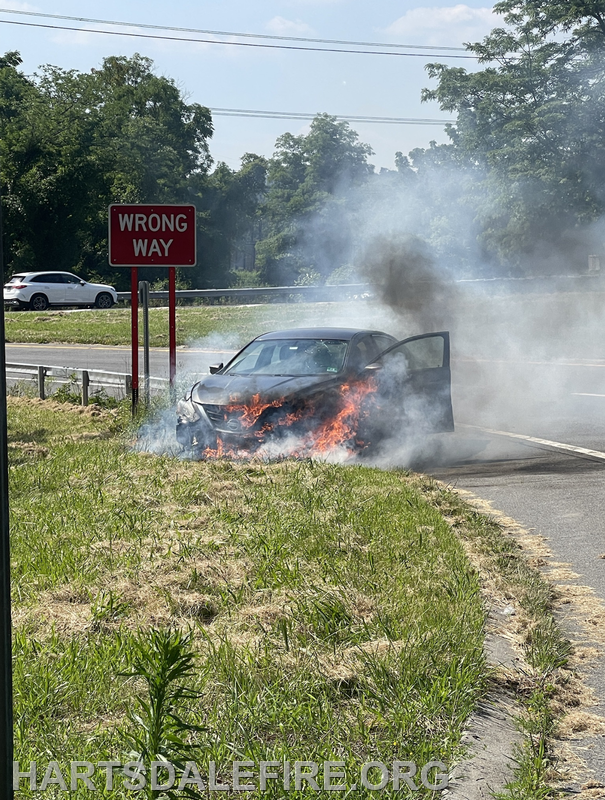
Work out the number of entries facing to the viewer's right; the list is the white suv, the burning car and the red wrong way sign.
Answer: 1

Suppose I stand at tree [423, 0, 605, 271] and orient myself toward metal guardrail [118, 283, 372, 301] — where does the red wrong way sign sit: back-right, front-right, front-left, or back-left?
front-left

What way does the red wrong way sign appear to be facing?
toward the camera

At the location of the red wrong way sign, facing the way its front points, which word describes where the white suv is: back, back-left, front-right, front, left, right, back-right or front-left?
back

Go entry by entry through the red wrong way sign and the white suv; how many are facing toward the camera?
1

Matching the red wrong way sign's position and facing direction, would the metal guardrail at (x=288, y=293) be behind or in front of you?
behind

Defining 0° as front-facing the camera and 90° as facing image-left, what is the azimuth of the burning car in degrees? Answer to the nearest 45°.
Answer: approximately 45°

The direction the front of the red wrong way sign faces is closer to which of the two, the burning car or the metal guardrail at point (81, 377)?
the burning car

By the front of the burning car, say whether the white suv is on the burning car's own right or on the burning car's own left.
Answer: on the burning car's own right

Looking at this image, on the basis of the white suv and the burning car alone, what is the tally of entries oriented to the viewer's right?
1

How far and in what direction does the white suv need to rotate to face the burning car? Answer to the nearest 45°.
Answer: approximately 90° to its right

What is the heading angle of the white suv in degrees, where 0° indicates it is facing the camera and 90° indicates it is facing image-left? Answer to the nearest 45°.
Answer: approximately 270°

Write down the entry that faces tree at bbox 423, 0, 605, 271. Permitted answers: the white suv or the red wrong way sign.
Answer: the white suv

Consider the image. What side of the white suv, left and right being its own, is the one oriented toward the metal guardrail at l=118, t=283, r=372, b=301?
front

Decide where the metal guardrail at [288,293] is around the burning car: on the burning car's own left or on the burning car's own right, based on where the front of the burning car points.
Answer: on the burning car's own right

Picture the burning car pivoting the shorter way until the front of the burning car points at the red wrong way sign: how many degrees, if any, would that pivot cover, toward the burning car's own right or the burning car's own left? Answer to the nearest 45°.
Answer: approximately 90° to the burning car's own right

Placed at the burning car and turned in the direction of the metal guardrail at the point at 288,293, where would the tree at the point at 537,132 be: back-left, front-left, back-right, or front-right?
front-right

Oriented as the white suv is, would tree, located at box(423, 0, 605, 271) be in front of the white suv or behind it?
in front
